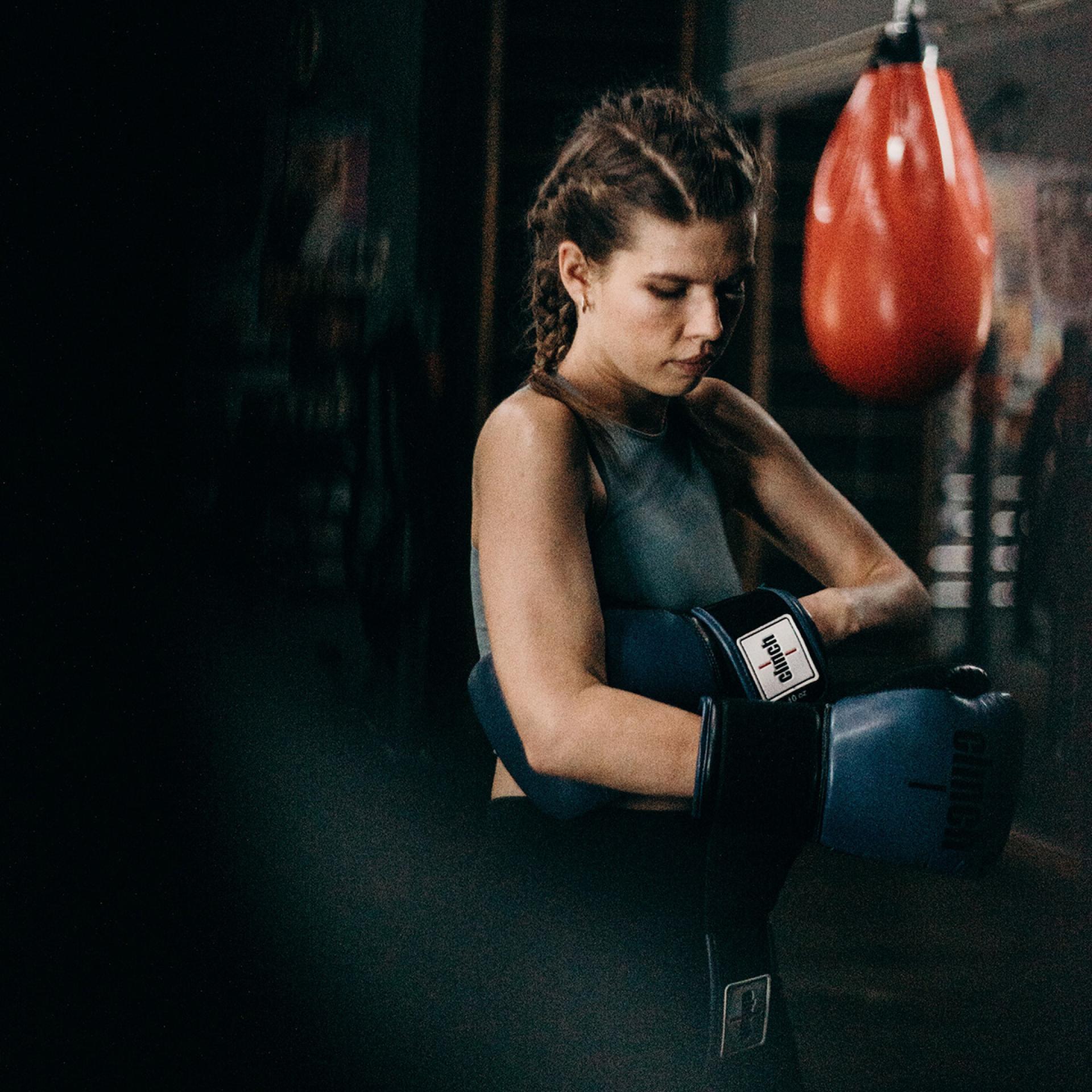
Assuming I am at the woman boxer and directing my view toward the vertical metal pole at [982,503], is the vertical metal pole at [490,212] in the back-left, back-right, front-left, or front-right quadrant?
front-left

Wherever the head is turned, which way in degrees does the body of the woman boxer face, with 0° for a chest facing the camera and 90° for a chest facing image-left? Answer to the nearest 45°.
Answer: approximately 315°

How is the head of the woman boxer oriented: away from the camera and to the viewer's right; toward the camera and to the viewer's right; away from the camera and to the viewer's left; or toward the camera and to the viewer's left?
toward the camera and to the viewer's right

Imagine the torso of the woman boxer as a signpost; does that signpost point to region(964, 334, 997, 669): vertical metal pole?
no

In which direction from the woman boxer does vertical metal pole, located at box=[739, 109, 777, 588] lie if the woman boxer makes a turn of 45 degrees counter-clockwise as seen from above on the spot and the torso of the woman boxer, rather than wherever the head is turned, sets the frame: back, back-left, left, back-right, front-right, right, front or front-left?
left
